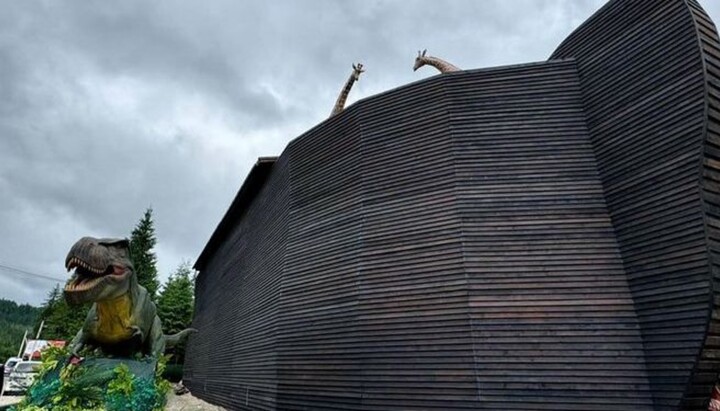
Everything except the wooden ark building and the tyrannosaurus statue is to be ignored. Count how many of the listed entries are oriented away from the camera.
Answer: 0

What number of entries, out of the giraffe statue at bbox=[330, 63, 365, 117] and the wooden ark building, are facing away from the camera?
0

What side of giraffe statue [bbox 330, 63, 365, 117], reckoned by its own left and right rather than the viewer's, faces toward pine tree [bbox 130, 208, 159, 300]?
back

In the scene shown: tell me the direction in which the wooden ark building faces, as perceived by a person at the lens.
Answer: facing the viewer and to the right of the viewer

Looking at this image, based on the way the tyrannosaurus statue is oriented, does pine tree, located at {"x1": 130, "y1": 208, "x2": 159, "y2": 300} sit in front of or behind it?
behind

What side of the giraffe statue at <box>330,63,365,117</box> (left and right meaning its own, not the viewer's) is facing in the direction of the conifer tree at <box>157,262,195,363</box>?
back

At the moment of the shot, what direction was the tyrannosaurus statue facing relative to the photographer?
facing the viewer and to the left of the viewer
